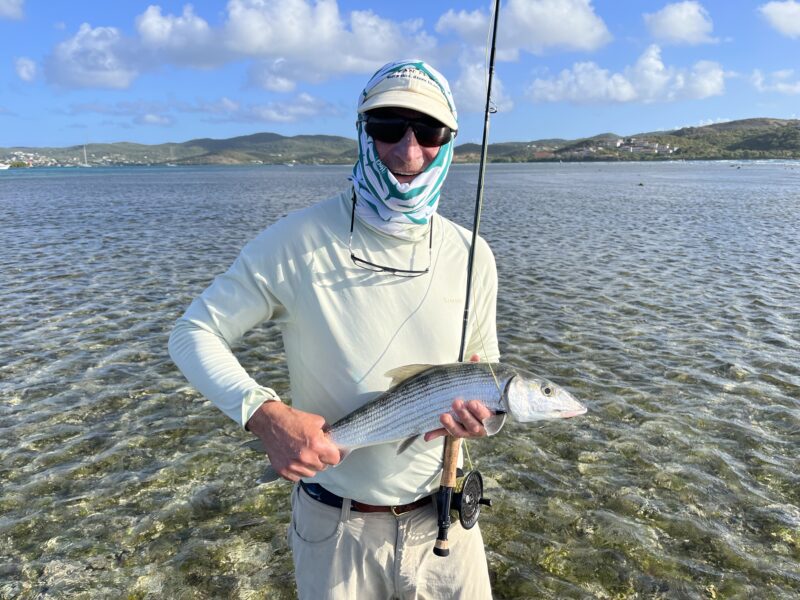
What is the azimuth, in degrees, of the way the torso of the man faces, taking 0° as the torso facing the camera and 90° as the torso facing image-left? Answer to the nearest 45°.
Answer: approximately 0°
